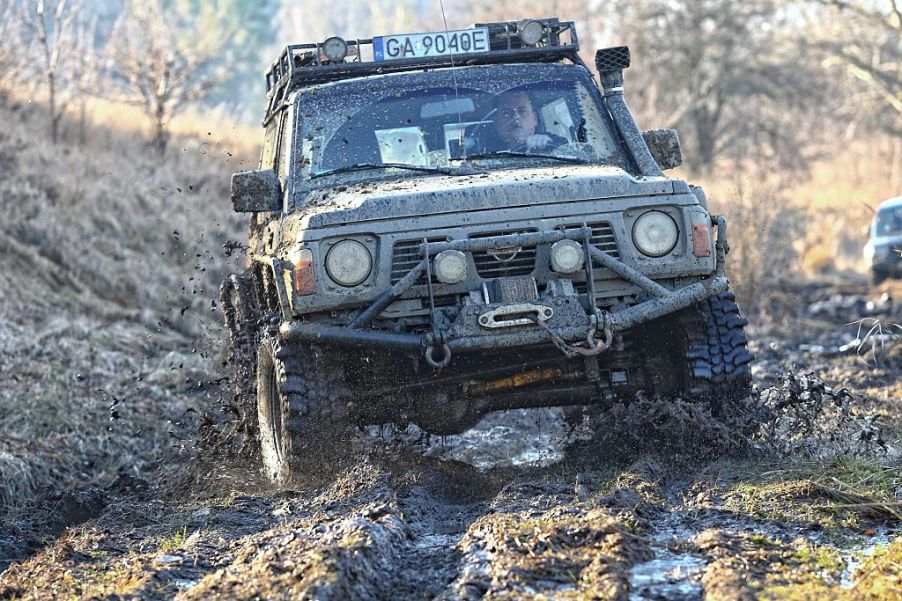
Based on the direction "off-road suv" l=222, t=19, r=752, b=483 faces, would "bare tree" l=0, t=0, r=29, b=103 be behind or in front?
behind

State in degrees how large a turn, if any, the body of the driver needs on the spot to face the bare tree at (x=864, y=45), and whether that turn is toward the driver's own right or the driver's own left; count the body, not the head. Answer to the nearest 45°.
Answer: approximately 180°

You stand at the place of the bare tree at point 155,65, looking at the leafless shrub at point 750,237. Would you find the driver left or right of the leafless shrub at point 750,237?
right

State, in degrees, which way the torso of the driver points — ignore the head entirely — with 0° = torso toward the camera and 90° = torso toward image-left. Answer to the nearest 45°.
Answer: approximately 0°

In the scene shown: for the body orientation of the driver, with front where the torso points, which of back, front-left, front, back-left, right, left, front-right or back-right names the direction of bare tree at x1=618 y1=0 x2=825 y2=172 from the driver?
back

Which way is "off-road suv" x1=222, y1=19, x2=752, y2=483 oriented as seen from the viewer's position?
toward the camera
